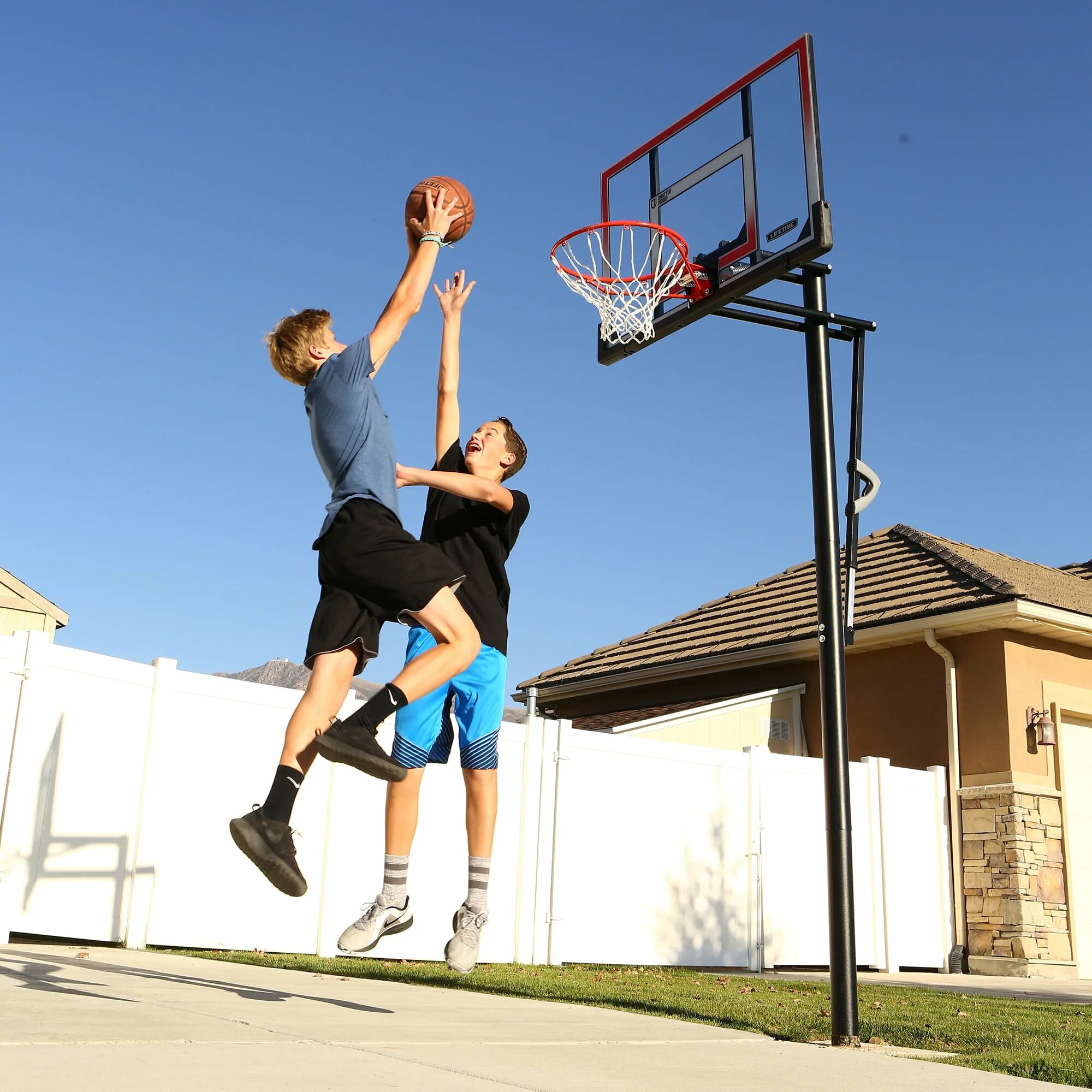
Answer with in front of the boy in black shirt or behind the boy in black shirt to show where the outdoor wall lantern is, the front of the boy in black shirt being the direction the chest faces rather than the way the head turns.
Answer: behind

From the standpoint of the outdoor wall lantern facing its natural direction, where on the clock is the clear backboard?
The clear backboard is roughly at 2 o'clock from the outdoor wall lantern.

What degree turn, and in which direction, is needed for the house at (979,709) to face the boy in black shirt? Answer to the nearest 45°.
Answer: approximately 45° to its right

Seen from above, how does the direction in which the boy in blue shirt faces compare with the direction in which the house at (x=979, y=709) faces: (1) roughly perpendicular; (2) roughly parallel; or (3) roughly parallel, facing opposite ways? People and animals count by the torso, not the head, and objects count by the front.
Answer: roughly perpendicular

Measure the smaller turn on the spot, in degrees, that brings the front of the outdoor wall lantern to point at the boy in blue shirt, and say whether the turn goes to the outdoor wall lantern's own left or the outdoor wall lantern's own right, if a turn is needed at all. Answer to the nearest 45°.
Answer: approximately 45° to the outdoor wall lantern's own right

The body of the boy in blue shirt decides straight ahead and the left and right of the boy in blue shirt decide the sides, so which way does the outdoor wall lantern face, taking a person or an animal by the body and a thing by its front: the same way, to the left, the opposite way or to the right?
to the right

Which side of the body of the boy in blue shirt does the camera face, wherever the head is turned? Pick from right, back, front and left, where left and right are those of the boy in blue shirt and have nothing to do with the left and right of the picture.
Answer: right

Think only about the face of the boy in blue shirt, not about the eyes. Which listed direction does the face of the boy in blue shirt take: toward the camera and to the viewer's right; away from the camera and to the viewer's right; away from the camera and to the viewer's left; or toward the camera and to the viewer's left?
away from the camera and to the viewer's right

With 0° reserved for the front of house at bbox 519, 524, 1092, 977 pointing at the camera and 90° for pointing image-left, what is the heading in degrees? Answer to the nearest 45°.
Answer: approximately 315°

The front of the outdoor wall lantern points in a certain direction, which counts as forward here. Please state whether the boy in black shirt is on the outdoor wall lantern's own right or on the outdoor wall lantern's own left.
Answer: on the outdoor wall lantern's own right

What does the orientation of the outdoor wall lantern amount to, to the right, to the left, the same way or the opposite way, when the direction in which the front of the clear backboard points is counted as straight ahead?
to the left

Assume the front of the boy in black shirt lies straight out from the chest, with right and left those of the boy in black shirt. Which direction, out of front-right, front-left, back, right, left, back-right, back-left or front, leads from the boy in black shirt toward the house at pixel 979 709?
back

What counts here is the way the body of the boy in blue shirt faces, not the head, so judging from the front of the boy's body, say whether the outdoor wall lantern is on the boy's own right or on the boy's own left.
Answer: on the boy's own left

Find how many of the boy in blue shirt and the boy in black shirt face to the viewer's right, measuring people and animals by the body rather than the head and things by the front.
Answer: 1
